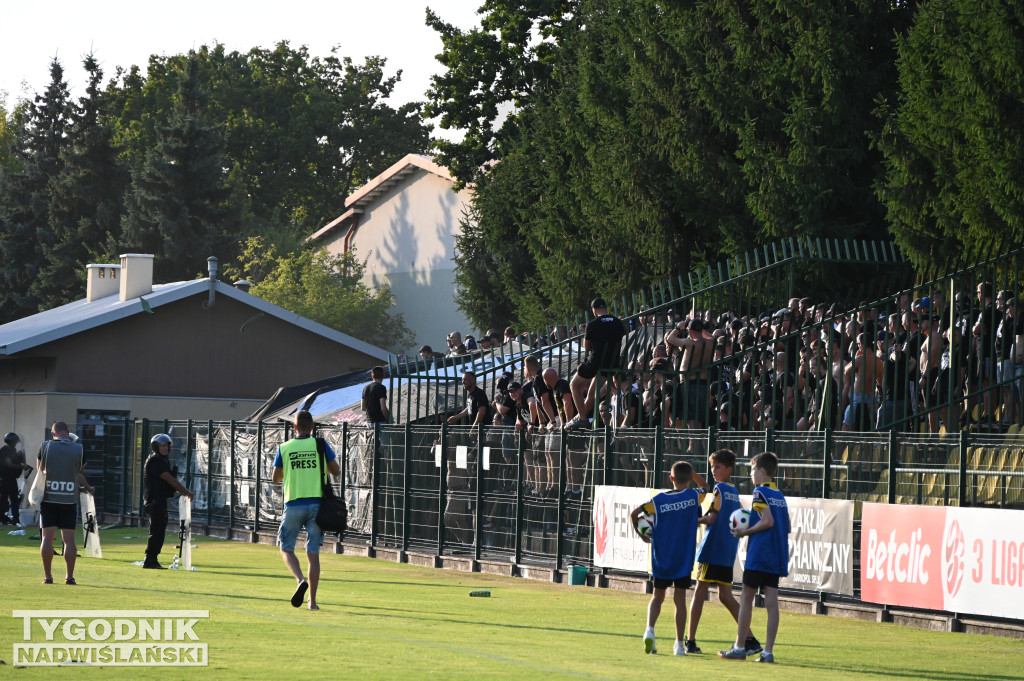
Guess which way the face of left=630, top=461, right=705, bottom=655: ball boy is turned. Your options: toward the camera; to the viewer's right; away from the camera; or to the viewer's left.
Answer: away from the camera

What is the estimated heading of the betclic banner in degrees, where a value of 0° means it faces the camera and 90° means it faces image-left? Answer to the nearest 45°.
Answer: approximately 45°

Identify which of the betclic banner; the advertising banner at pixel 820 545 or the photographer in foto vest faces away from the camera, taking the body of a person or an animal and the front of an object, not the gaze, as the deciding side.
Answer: the photographer in foto vest

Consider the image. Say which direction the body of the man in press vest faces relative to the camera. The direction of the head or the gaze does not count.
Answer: away from the camera

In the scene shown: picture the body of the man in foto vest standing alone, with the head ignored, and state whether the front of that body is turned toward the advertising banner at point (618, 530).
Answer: no

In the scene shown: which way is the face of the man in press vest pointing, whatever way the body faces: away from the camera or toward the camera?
away from the camera

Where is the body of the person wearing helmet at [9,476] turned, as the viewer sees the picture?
to the viewer's right

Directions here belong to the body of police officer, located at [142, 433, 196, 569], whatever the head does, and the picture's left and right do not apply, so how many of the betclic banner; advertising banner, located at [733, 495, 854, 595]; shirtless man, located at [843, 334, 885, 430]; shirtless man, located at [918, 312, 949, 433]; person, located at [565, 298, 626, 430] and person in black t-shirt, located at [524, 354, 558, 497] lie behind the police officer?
0

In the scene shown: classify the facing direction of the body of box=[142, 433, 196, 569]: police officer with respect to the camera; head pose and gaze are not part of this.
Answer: to the viewer's right

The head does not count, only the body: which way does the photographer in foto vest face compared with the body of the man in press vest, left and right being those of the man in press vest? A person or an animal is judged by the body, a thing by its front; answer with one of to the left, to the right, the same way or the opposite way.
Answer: the same way

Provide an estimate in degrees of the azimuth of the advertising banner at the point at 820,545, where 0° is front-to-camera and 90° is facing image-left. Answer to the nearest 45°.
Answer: approximately 45°

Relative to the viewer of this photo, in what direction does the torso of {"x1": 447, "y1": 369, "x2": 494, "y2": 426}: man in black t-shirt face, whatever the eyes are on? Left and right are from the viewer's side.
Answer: facing the viewer and to the left of the viewer

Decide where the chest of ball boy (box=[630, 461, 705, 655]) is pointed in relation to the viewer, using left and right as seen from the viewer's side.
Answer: facing away from the viewer

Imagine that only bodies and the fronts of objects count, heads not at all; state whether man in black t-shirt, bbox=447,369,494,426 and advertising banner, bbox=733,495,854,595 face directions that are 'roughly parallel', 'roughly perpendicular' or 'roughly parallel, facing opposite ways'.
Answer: roughly parallel
